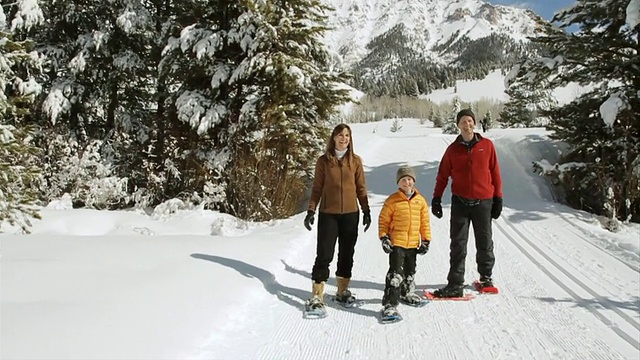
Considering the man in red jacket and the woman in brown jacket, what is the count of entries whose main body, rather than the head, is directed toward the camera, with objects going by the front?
2

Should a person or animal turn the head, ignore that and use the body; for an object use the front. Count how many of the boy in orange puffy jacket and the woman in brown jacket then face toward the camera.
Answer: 2

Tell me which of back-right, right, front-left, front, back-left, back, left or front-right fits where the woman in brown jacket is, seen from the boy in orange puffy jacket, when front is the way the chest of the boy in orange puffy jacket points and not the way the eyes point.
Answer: right

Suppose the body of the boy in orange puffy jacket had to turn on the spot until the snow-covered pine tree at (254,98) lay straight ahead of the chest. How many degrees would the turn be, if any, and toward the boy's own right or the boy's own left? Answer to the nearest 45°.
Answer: approximately 135° to the boy's own right

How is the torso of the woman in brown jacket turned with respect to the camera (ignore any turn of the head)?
toward the camera

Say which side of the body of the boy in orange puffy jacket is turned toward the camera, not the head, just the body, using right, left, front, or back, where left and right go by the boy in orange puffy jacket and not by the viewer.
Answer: front

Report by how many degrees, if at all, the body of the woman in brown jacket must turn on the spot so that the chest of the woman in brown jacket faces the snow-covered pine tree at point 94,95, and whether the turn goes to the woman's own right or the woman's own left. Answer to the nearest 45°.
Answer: approximately 135° to the woman's own right

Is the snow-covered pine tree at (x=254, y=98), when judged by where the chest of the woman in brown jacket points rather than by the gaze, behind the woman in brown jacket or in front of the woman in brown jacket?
behind

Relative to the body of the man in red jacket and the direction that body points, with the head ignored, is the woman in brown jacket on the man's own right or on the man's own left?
on the man's own right

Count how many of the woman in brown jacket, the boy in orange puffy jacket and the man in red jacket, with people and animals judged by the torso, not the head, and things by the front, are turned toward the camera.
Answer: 3

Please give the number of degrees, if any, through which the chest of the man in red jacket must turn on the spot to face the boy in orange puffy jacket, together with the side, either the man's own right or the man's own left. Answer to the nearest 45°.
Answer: approximately 45° to the man's own right

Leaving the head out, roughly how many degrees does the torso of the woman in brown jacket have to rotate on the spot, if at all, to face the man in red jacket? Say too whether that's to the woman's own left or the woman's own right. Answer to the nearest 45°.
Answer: approximately 90° to the woman's own left
